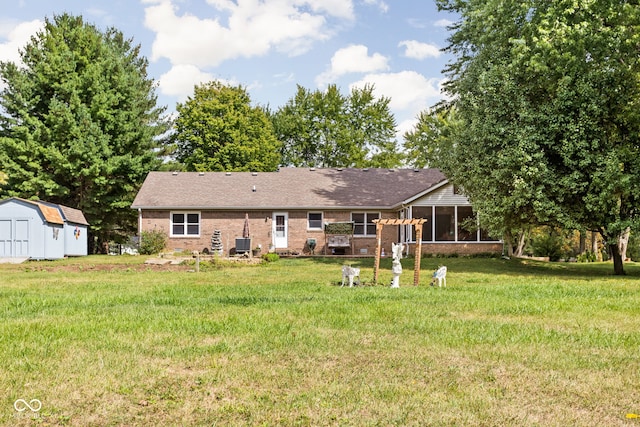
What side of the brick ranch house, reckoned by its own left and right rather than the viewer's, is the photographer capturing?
back

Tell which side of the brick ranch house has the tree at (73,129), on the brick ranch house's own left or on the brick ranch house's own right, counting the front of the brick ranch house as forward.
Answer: on the brick ranch house's own left

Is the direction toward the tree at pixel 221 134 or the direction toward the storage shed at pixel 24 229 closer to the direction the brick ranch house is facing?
the tree

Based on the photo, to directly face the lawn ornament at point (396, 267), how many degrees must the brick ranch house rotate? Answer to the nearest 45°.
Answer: approximately 180°
